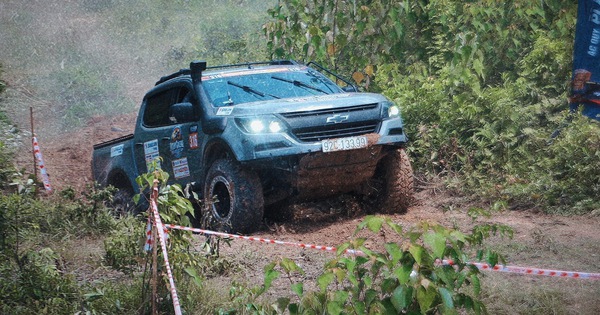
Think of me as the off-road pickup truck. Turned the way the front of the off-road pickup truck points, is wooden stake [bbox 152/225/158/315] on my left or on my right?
on my right

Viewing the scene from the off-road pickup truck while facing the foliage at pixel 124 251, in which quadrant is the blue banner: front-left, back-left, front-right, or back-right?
back-left

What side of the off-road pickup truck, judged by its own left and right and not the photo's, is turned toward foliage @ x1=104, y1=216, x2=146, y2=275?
right

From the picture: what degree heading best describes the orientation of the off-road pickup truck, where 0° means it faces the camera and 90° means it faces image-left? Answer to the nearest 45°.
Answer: approximately 315°

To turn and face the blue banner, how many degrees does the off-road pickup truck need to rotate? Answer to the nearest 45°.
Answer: approximately 45° to its left
